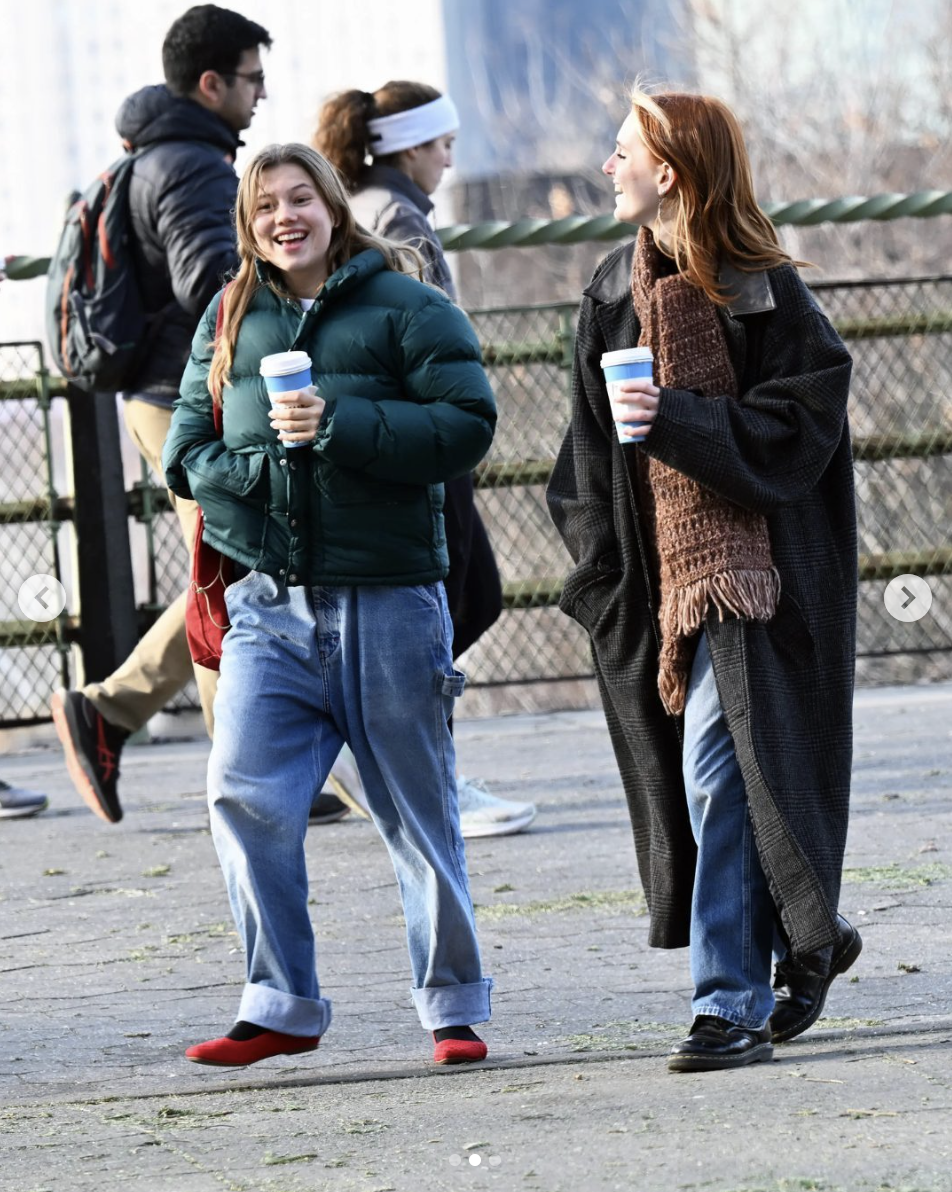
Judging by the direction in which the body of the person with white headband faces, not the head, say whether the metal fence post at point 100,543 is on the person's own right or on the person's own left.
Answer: on the person's own left

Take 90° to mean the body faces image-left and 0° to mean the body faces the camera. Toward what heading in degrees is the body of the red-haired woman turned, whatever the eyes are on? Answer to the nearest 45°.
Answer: approximately 45°

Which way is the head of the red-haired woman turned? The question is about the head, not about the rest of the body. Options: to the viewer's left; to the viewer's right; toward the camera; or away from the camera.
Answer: to the viewer's left

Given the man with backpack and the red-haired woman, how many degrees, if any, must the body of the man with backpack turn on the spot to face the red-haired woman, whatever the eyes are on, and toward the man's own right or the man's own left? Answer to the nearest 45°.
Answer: approximately 90° to the man's own right

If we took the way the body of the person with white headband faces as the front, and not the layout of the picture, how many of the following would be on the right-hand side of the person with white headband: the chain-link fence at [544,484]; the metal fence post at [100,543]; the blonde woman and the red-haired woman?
2

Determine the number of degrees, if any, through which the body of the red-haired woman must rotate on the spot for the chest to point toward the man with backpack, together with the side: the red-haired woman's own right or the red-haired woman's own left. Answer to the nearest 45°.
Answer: approximately 90° to the red-haired woman's own right

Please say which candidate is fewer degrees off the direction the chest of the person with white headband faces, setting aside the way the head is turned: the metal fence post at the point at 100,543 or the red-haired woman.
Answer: the red-haired woman

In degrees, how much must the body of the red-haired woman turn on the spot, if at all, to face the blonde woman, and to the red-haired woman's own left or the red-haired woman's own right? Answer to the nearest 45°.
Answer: approximately 45° to the red-haired woman's own right

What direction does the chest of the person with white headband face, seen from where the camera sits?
to the viewer's right

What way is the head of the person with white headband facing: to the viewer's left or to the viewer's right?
to the viewer's right

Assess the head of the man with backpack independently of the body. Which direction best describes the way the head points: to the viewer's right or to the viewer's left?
to the viewer's right

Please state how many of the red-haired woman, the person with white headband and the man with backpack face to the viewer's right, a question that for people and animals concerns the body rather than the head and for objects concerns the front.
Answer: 2

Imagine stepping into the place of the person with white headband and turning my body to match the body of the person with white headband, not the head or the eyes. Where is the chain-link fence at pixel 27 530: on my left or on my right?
on my left

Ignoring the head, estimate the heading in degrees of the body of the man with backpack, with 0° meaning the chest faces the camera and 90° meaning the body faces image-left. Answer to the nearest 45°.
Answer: approximately 270°
